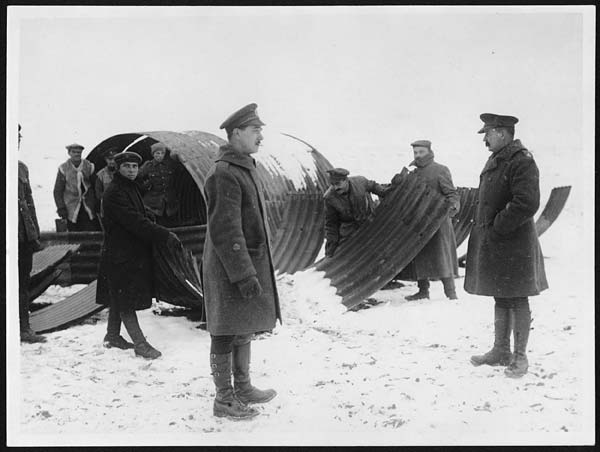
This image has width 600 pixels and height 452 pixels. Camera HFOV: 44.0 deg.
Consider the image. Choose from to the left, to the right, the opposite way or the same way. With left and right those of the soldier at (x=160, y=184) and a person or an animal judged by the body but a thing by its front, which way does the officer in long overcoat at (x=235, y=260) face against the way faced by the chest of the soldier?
to the left

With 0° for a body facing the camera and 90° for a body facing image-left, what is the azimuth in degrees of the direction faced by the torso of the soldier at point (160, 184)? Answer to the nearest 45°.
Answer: approximately 0°

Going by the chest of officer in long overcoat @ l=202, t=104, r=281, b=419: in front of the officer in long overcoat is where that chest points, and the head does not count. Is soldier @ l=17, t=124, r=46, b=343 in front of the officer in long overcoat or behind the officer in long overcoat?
behind

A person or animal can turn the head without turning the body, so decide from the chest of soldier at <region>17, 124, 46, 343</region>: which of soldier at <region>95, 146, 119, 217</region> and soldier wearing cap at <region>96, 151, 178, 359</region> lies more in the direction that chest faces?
the soldier wearing cap

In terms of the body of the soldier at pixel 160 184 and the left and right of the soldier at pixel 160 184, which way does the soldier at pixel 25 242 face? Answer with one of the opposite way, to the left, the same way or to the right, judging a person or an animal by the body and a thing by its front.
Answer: to the left

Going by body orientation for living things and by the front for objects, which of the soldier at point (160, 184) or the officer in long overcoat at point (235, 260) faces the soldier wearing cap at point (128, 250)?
the soldier

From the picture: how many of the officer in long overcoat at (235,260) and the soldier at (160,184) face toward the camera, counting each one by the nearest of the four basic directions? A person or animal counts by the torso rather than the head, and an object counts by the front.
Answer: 1

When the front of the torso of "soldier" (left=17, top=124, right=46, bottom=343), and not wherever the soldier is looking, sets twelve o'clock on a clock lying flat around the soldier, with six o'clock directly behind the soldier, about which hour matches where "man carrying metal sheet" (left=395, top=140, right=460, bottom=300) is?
The man carrying metal sheet is roughly at 12 o'clock from the soldier.

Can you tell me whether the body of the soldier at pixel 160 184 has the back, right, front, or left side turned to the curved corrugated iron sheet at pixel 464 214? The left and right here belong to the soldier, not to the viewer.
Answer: left

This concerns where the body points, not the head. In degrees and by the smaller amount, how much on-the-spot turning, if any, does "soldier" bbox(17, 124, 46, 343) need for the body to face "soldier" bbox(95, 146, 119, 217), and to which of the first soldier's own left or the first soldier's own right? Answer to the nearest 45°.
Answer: approximately 45° to the first soldier's own left

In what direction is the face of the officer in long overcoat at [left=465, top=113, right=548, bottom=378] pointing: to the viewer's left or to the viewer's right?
to the viewer's left

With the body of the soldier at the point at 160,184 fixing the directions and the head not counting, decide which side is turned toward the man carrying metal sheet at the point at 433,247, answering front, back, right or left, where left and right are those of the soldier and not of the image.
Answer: left

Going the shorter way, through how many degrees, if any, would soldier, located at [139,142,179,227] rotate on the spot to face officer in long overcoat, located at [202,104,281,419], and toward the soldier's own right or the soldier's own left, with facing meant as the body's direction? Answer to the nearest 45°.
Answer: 0° — they already face them

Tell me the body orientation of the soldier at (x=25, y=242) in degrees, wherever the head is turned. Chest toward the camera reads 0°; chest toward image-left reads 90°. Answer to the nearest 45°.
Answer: approximately 270°

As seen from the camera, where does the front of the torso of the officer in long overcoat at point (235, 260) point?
to the viewer's right

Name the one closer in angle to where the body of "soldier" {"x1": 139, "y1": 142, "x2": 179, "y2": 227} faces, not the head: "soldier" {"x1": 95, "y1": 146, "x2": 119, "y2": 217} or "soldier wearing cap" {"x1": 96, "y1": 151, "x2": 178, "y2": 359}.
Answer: the soldier wearing cap

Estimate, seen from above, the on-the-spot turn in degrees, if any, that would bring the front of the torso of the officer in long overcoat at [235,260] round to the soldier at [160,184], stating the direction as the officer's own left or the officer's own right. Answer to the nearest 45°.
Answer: approximately 90° to the officer's own left
